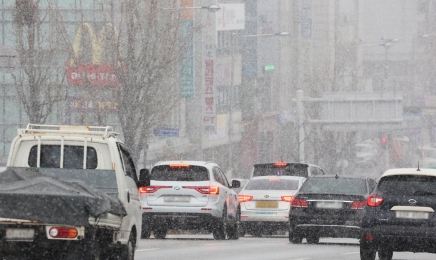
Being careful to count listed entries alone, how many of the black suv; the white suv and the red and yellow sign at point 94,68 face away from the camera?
2

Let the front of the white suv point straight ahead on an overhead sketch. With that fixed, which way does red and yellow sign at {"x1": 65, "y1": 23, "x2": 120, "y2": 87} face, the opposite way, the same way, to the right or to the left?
the opposite way

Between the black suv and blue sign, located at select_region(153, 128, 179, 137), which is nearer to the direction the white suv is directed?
the blue sign

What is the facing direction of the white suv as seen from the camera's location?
facing away from the viewer

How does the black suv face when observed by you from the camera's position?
facing away from the viewer

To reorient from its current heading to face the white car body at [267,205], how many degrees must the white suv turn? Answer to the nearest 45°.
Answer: approximately 45° to its right

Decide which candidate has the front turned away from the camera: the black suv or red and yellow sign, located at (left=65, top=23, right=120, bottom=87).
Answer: the black suv

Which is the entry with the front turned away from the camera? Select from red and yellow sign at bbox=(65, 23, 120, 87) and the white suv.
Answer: the white suv

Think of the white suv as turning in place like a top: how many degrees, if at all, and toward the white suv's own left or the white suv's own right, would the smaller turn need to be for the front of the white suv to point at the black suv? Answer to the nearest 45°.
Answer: approximately 135° to the white suv's own right

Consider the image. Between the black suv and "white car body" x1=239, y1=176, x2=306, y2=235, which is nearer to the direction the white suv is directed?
the white car body

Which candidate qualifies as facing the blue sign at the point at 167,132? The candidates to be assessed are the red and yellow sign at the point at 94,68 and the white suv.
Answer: the white suv

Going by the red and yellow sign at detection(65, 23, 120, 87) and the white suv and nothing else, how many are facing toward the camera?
1

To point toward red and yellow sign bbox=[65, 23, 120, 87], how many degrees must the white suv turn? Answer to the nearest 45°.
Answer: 0° — it already faces it
